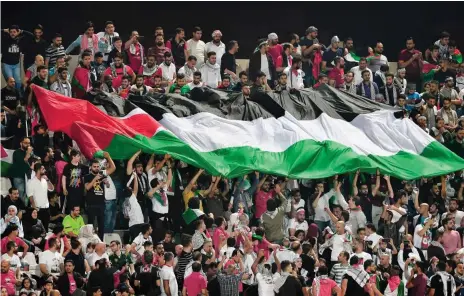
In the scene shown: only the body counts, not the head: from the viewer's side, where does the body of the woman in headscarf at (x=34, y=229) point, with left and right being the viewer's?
facing the viewer and to the right of the viewer

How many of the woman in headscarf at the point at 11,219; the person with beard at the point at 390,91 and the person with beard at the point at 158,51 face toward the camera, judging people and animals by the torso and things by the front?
3

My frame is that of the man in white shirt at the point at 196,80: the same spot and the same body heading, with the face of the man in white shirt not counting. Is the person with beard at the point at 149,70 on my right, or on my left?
on my right

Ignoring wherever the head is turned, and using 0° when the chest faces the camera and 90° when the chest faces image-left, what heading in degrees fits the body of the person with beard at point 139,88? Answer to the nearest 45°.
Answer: approximately 0°

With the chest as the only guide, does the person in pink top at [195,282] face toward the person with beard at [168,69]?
yes

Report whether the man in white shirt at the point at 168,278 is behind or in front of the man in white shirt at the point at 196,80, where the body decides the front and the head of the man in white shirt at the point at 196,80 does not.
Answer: in front

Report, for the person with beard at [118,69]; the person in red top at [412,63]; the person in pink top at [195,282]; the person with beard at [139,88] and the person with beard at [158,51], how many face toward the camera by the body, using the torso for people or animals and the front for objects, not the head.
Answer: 4

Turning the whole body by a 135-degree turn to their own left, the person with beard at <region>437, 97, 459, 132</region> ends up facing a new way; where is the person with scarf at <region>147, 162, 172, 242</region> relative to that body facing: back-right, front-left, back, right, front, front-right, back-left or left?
back-right
